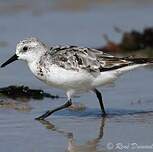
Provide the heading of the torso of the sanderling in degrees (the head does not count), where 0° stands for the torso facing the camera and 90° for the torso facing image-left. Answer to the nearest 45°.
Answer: approximately 90°
